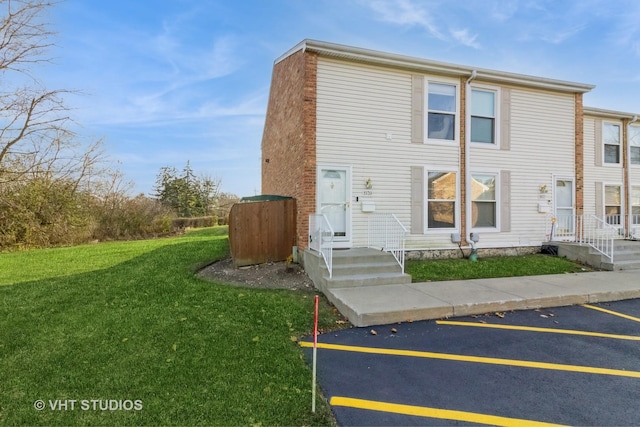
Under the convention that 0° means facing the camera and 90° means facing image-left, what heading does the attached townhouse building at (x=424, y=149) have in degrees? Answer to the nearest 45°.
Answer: approximately 315°

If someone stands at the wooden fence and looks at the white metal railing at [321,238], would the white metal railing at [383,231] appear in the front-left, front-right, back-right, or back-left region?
front-left

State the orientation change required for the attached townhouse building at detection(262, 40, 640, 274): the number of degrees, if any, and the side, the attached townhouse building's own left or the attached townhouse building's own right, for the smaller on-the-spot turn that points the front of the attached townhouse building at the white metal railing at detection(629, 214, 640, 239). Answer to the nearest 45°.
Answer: approximately 90° to the attached townhouse building's own left

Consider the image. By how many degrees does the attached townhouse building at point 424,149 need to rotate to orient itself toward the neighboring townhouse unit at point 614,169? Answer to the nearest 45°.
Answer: approximately 90° to its left

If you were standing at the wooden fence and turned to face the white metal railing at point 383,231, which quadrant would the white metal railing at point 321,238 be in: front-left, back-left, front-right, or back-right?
front-right

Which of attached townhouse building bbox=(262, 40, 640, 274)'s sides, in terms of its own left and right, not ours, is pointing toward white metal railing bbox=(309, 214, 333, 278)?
right
